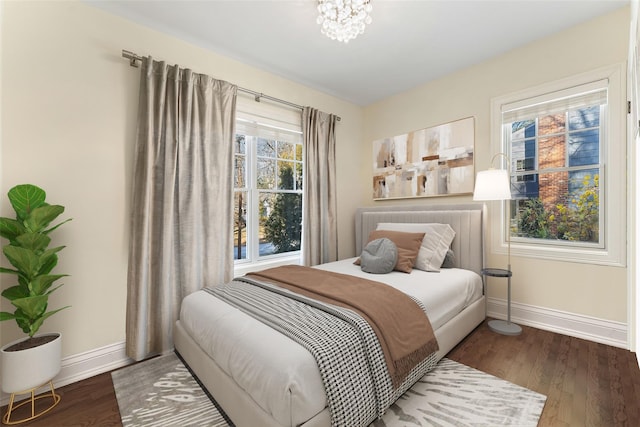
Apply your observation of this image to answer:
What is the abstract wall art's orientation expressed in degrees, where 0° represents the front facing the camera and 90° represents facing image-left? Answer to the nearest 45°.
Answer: approximately 45°

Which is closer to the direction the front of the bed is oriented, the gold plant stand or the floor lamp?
the gold plant stand

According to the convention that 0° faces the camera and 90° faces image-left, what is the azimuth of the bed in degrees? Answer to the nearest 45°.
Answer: approximately 45°

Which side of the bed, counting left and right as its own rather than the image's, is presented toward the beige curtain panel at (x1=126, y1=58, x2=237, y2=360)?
right
